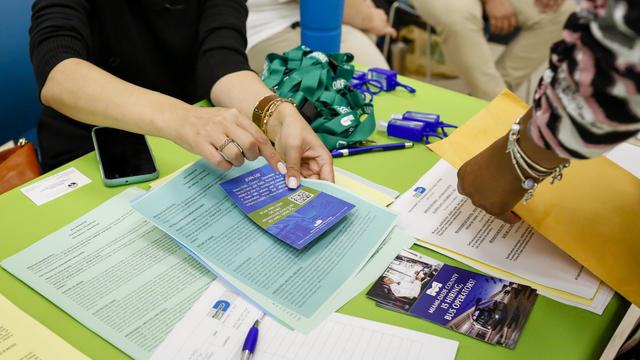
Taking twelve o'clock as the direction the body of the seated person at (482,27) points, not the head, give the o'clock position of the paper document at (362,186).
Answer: The paper document is roughly at 12 o'clock from the seated person.

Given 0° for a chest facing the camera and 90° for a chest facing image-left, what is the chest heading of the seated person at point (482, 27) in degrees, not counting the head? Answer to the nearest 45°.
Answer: approximately 0°

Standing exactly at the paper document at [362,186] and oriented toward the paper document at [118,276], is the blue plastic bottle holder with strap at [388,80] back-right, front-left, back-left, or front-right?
back-right

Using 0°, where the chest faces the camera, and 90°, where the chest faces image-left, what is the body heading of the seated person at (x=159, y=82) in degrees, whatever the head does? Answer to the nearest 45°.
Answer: approximately 315°

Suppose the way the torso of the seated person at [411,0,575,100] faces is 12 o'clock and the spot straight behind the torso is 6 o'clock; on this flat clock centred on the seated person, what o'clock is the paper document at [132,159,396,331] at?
The paper document is roughly at 12 o'clock from the seated person.

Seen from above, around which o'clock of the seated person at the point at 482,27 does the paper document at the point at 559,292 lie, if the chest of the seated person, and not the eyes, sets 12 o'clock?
The paper document is roughly at 12 o'clock from the seated person.

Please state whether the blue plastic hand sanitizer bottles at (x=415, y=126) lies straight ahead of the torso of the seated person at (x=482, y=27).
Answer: yes
